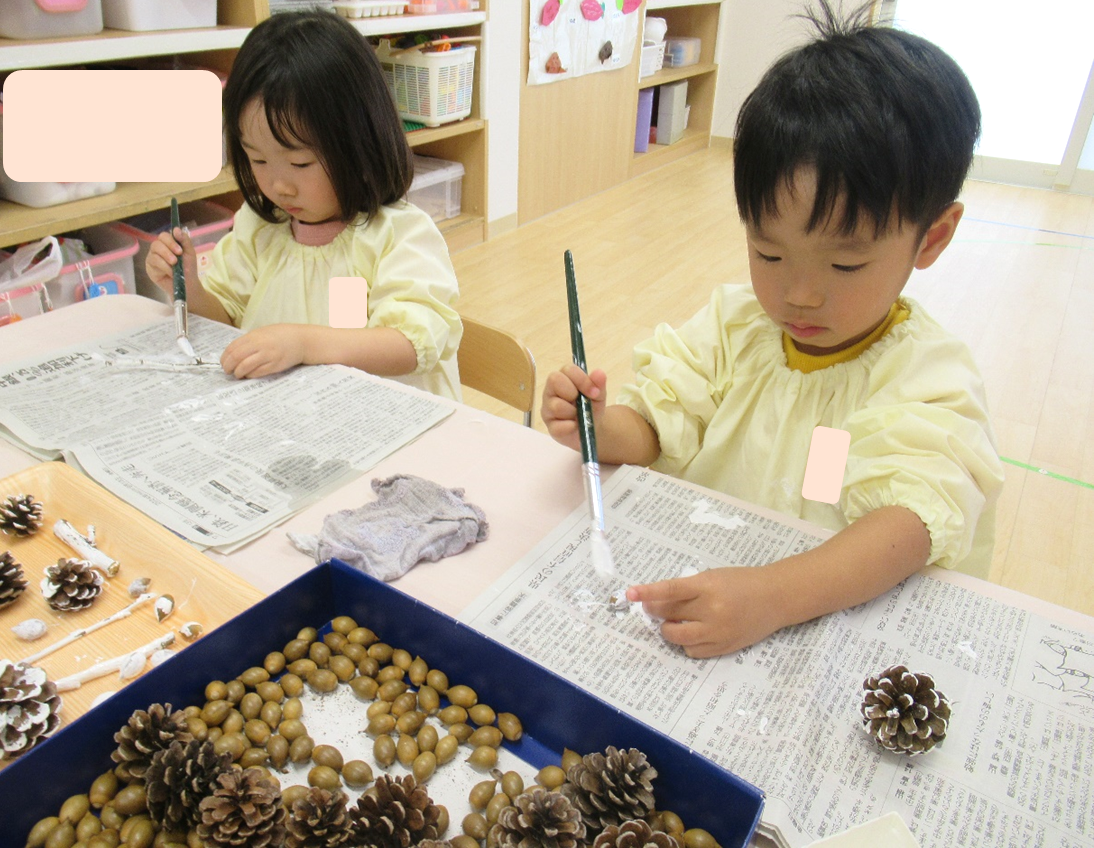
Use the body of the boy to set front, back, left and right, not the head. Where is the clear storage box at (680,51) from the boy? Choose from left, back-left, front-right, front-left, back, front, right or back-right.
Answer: back-right

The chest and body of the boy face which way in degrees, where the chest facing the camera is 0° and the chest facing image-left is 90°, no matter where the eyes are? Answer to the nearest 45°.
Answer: approximately 45°

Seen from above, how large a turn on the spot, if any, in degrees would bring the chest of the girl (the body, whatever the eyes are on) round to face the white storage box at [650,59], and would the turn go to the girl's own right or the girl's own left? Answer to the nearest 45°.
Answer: approximately 180°

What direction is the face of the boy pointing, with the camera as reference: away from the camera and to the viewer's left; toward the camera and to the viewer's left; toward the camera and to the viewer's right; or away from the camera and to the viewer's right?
toward the camera and to the viewer's left

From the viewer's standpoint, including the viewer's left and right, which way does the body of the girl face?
facing the viewer and to the left of the viewer

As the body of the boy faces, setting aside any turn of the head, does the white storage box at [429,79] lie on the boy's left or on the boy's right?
on the boy's right

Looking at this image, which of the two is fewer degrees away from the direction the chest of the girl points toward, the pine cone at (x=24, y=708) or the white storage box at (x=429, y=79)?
the pine cone

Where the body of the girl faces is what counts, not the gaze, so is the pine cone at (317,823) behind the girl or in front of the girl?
in front

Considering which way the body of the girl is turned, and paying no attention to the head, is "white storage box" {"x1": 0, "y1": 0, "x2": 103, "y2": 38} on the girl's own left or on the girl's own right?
on the girl's own right
